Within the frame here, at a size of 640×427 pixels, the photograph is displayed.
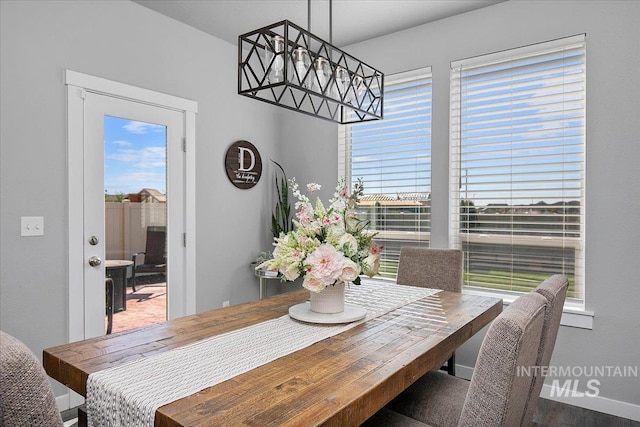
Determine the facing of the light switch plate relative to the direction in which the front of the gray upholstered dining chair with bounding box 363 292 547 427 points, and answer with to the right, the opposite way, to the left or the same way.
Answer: the opposite way

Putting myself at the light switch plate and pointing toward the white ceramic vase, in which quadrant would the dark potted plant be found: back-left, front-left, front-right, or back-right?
front-left

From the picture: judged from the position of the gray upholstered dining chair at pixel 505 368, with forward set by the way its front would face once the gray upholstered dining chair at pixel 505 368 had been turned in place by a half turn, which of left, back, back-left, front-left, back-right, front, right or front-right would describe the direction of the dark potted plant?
back

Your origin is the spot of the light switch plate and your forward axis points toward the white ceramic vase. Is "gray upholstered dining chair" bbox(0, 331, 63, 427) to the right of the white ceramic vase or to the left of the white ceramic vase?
right

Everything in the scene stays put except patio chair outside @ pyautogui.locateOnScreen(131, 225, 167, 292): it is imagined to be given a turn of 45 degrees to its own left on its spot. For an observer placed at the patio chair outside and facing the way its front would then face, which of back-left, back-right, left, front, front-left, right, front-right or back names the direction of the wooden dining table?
front

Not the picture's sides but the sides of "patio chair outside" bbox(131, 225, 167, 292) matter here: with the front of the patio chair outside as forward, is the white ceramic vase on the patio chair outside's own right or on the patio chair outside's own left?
on the patio chair outside's own left

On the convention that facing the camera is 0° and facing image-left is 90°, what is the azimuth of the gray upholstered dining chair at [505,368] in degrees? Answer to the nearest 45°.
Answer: approximately 135°

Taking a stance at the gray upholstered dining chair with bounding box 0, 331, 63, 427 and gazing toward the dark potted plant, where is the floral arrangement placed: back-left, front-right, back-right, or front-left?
front-right

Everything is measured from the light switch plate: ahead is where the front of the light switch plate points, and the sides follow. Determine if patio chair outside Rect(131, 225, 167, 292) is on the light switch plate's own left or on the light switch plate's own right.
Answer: on the light switch plate's own left

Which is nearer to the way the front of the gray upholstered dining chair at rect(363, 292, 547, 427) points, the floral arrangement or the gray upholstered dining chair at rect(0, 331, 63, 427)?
the floral arrangement

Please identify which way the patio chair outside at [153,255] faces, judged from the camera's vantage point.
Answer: facing the viewer and to the left of the viewer

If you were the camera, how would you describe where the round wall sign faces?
facing the viewer and to the right of the viewer

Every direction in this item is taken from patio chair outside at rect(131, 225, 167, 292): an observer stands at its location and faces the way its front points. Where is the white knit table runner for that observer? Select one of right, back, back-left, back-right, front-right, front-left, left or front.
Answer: front-left

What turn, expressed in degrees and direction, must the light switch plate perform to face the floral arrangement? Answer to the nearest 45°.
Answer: approximately 45° to its left

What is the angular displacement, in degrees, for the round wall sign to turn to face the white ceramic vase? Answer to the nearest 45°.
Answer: approximately 45° to its right

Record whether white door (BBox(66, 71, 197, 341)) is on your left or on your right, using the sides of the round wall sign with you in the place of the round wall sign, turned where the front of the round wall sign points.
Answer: on your right
